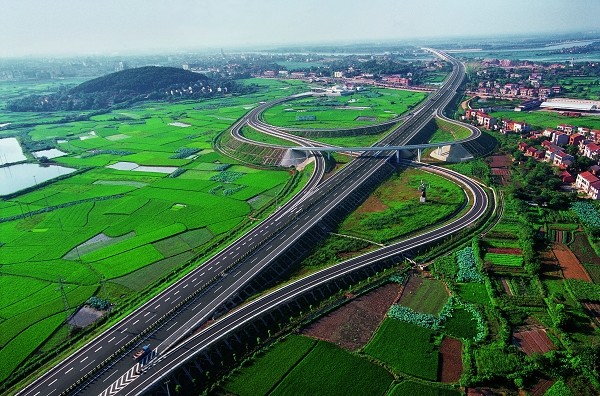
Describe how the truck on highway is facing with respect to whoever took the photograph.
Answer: facing away from the viewer and to the right of the viewer
